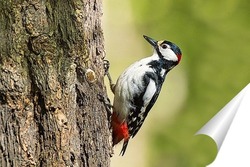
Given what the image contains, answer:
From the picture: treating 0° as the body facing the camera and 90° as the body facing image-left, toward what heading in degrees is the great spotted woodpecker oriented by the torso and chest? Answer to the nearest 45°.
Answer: approximately 90°
